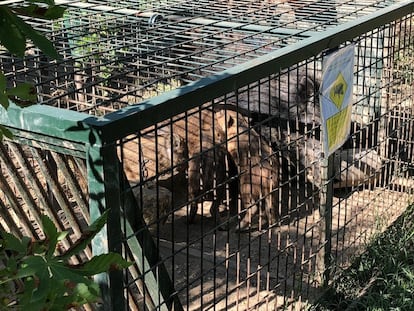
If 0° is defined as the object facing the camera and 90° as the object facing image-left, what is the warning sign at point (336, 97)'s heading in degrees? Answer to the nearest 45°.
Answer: approximately 315°
